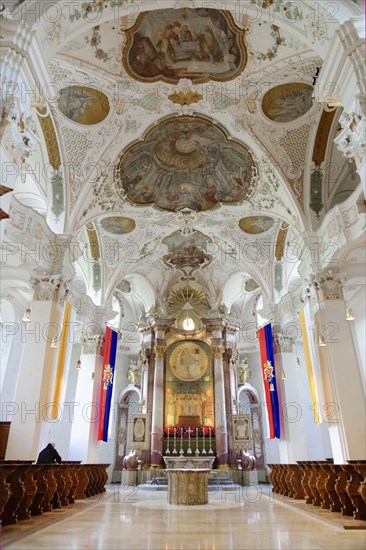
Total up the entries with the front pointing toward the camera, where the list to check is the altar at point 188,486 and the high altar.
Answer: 2

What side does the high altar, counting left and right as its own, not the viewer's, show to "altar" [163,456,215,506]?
front

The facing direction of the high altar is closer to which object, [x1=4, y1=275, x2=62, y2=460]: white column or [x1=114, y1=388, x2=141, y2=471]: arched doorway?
the white column

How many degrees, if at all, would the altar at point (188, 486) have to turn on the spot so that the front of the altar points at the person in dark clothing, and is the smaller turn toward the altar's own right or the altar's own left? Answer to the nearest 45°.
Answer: approximately 90° to the altar's own right

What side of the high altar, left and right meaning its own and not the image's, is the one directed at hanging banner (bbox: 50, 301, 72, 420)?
front

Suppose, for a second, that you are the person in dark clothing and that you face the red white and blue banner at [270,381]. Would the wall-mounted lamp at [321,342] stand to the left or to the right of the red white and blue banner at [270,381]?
right

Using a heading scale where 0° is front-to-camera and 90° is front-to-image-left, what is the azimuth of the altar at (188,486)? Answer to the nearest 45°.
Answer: approximately 0°

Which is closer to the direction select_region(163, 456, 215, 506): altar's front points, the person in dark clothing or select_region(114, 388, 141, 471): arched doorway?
the person in dark clothing

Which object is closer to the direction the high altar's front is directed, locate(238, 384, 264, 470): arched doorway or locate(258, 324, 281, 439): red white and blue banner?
the red white and blue banner

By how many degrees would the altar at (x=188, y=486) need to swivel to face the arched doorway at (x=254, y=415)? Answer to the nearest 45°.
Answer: approximately 180°

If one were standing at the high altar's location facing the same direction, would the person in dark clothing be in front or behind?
in front
